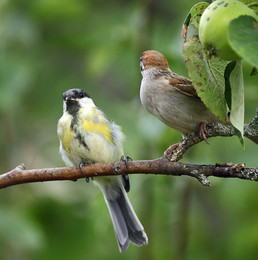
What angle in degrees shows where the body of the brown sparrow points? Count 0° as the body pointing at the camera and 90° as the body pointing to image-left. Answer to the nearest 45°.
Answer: approximately 90°

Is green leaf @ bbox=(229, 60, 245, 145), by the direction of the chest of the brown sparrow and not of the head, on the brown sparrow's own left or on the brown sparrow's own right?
on the brown sparrow's own left
